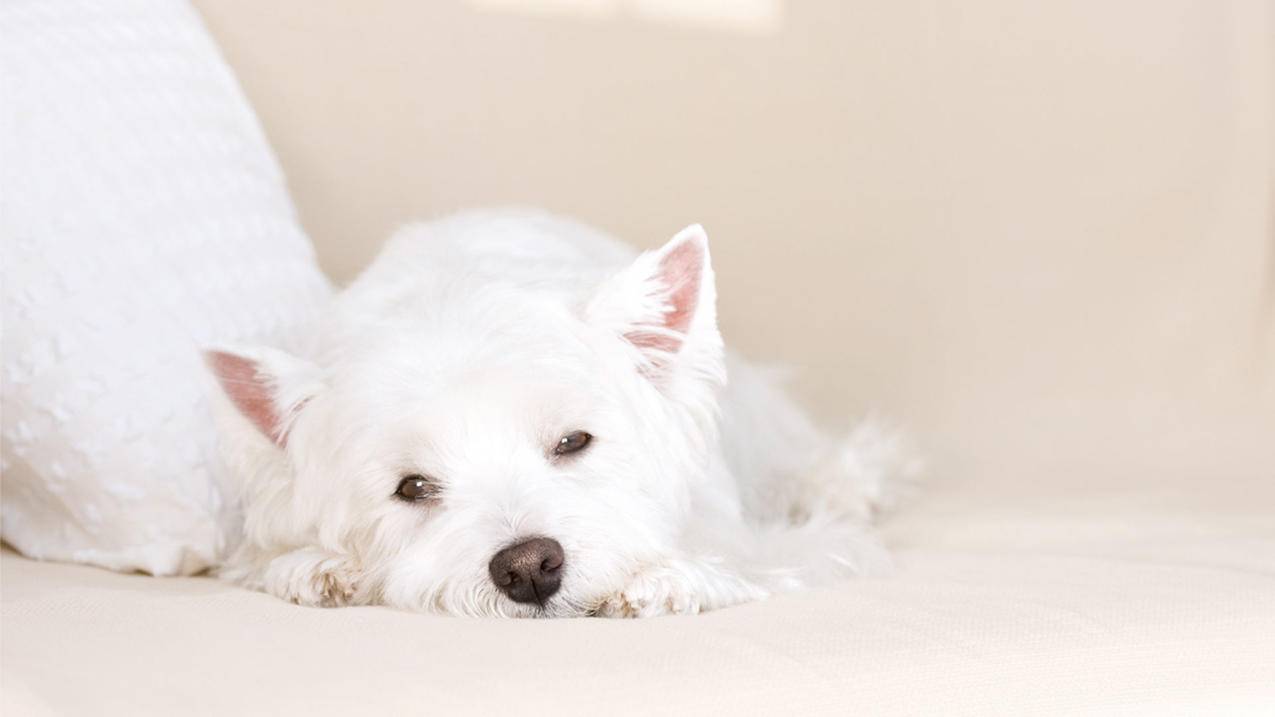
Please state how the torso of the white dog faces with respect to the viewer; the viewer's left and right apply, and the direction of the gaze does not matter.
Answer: facing the viewer
